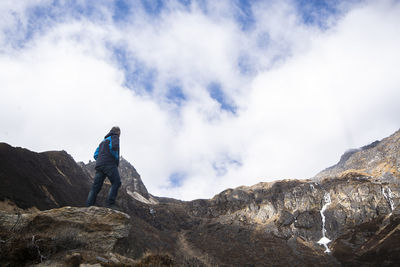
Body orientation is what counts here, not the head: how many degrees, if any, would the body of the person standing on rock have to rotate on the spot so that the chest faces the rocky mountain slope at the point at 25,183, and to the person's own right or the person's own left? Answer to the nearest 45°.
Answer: approximately 45° to the person's own left
